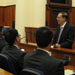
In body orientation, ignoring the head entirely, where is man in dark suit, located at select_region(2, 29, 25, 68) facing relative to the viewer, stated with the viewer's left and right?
facing away from the viewer and to the right of the viewer

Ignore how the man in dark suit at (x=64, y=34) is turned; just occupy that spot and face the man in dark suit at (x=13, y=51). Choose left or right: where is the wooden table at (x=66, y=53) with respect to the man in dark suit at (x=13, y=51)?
left

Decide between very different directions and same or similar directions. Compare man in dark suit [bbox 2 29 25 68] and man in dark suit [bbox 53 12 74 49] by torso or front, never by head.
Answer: very different directions

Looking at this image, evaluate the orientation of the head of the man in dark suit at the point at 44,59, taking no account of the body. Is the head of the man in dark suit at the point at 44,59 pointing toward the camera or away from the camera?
away from the camera

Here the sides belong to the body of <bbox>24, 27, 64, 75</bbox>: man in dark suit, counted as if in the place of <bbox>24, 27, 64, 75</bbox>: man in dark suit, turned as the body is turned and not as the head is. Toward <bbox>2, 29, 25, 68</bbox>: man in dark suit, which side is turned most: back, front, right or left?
left

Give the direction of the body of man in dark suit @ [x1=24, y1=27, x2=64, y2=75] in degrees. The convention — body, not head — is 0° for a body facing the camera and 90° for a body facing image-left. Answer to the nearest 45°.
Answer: approximately 225°

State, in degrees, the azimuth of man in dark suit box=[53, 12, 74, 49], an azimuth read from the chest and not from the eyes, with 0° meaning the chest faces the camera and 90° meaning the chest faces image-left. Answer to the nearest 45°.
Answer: approximately 45°

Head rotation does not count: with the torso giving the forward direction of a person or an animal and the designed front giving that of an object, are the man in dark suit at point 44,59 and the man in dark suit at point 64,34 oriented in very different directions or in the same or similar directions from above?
very different directions

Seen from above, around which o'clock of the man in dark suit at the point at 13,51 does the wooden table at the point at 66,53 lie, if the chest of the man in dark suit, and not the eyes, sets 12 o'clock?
The wooden table is roughly at 1 o'clock from the man in dark suit.

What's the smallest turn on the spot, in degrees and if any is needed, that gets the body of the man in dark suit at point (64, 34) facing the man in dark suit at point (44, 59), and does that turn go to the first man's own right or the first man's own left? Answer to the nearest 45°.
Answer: approximately 45° to the first man's own left
